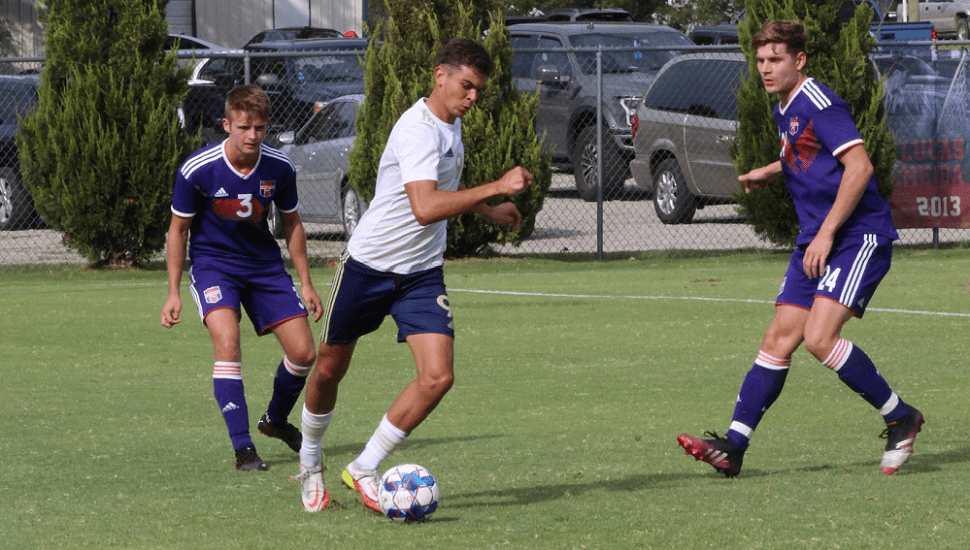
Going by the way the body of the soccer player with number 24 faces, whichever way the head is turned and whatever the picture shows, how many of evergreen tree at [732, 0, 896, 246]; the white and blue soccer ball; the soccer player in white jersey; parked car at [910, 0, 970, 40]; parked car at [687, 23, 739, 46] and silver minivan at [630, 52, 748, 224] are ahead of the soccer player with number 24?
2

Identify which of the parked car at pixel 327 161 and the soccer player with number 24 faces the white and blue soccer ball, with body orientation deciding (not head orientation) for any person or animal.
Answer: the soccer player with number 24

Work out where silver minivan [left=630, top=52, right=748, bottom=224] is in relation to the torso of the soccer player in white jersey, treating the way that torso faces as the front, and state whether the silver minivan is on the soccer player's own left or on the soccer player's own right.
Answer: on the soccer player's own left

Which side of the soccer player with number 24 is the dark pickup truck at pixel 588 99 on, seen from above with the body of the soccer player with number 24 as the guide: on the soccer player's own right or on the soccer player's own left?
on the soccer player's own right

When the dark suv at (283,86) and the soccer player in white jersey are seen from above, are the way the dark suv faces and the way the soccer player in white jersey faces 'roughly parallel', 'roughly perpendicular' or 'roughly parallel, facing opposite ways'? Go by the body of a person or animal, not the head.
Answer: roughly perpendicular

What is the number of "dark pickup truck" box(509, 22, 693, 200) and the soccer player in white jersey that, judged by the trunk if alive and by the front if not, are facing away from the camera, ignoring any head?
0

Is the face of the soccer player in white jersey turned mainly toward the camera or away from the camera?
toward the camera

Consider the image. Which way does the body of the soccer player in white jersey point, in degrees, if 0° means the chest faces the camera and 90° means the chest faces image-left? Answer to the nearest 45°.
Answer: approximately 315°

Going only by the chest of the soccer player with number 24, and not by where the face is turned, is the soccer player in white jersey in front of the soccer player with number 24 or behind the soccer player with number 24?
in front

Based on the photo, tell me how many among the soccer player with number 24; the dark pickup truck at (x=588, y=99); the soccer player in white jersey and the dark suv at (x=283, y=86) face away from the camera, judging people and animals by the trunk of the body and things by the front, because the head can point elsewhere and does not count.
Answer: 0

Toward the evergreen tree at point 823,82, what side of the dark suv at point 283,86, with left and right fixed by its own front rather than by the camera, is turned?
left

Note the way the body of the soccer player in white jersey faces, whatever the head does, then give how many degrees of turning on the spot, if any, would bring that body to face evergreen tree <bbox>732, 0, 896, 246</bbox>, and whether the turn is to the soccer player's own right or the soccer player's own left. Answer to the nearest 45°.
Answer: approximately 90° to the soccer player's own left

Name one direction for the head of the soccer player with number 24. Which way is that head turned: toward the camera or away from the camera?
toward the camera

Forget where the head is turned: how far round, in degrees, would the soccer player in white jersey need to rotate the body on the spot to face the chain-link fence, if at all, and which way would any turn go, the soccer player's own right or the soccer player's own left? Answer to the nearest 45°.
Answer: approximately 135° to the soccer player's own left

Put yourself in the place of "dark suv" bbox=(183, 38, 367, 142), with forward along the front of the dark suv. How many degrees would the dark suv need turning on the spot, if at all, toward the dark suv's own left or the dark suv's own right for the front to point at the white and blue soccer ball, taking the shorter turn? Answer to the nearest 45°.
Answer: approximately 45° to the dark suv's own left

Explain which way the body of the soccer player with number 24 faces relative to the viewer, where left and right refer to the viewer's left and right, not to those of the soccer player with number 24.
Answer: facing the viewer and to the left of the viewer

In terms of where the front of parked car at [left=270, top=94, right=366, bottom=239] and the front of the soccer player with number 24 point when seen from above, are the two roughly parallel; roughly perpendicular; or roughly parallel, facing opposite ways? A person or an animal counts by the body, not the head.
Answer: roughly perpendicular

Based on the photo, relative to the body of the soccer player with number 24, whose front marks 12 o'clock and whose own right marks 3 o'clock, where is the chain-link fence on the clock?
The chain-link fence is roughly at 4 o'clock from the soccer player with number 24.
